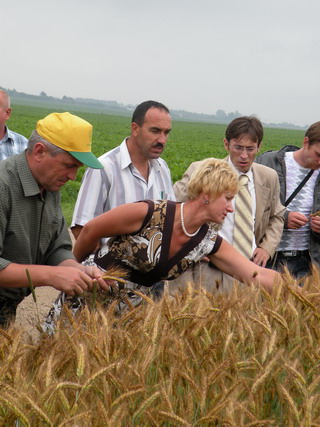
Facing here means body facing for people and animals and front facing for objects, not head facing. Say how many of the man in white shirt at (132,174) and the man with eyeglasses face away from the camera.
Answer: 0

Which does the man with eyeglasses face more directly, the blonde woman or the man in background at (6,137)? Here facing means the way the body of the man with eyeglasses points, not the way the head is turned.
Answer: the blonde woman

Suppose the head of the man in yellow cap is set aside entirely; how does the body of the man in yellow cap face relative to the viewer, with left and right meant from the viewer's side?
facing the viewer and to the right of the viewer

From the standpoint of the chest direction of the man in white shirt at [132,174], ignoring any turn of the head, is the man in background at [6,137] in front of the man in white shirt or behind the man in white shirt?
behind

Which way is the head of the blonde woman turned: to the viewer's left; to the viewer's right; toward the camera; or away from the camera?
to the viewer's right

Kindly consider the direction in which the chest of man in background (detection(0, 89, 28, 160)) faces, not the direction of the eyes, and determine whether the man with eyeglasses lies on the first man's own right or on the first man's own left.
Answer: on the first man's own left

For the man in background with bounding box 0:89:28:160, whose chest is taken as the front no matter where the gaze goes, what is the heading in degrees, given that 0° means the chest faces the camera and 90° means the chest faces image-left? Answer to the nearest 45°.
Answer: approximately 45°

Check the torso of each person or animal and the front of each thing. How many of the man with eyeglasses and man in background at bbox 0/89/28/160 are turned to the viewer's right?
0

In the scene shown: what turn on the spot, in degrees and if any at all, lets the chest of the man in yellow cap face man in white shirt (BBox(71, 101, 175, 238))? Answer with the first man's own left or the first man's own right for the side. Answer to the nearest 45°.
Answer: approximately 90° to the first man's own left
